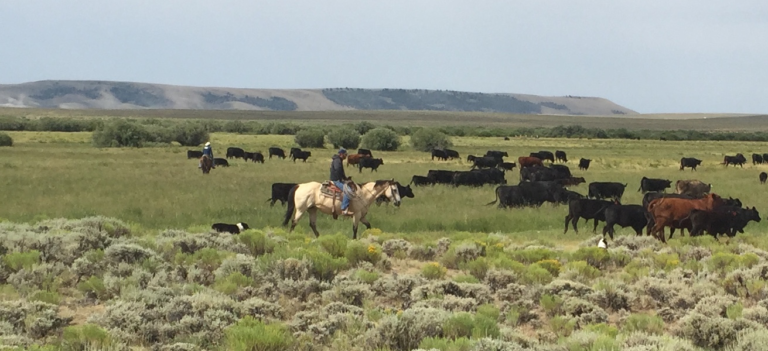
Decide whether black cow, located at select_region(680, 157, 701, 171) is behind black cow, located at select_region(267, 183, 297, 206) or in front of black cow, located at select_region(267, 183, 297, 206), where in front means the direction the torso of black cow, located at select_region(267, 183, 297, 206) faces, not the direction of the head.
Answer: in front

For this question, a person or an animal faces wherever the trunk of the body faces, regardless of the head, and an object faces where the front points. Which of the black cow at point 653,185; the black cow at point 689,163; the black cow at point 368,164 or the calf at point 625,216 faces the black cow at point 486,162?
the black cow at point 368,164

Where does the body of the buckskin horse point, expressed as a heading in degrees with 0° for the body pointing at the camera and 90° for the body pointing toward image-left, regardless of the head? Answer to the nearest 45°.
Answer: approximately 270°

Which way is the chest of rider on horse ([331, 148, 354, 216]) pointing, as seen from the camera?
to the viewer's right

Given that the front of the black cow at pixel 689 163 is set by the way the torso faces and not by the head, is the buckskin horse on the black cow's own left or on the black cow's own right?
on the black cow's own right

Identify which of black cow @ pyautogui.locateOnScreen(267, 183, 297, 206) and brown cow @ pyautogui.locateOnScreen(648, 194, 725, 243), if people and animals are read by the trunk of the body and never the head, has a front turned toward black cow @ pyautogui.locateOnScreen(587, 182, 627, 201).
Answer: black cow @ pyautogui.locateOnScreen(267, 183, 297, 206)

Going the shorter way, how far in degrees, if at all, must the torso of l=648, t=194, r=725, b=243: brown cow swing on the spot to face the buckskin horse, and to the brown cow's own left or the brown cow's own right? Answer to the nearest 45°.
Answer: approximately 180°

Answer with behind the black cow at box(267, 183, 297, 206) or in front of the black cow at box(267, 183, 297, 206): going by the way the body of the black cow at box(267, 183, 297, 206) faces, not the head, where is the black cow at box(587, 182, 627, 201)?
in front

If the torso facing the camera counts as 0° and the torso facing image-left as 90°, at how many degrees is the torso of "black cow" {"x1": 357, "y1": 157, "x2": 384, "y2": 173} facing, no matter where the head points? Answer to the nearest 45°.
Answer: approximately 270°

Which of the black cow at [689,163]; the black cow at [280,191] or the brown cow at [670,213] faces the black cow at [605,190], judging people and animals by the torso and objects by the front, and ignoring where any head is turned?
the black cow at [280,191]
